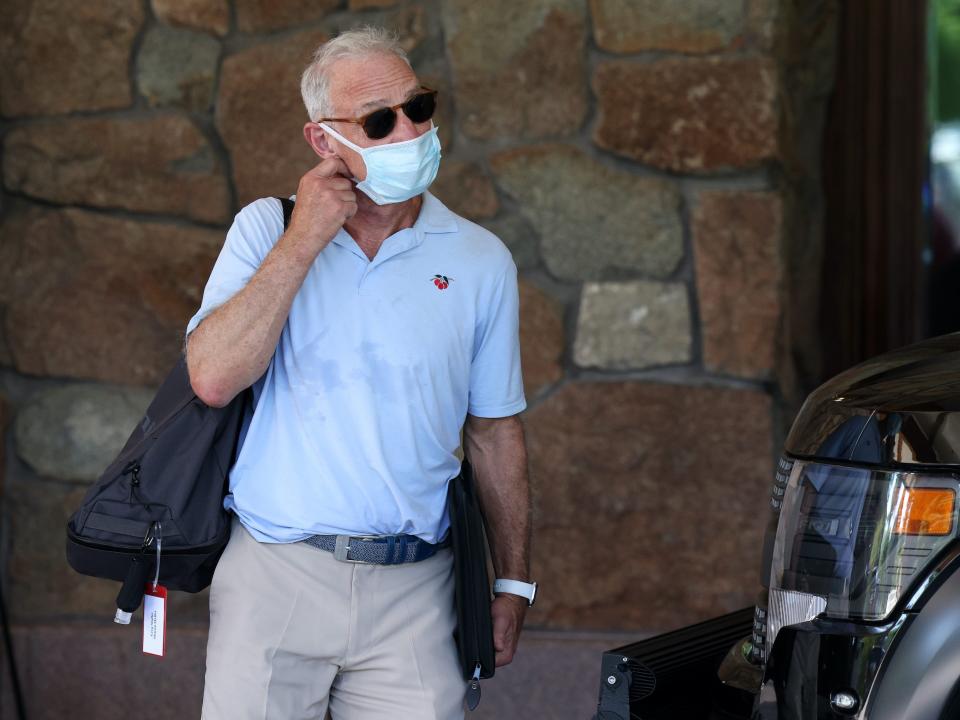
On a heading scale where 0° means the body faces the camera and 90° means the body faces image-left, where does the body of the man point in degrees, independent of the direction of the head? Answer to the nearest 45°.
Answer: approximately 0°

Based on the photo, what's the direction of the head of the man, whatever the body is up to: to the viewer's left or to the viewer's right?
to the viewer's right

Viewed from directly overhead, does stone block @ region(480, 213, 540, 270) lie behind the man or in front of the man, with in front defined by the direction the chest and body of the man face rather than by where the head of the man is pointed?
behind
